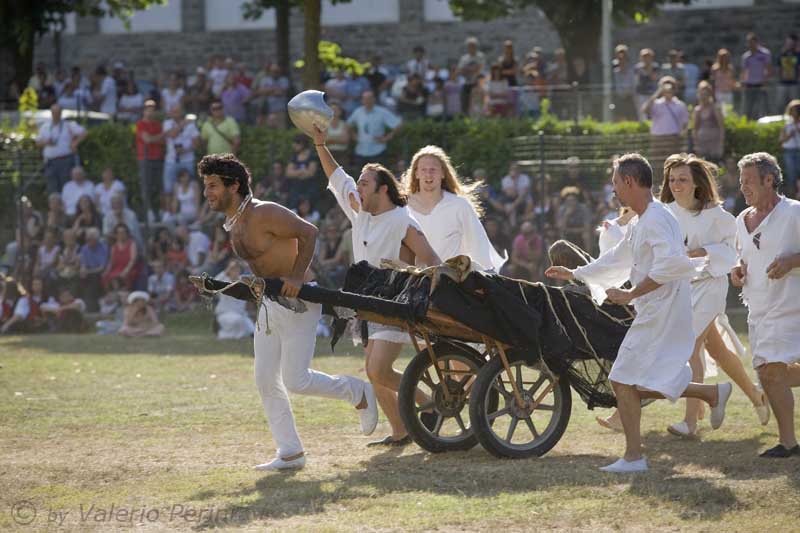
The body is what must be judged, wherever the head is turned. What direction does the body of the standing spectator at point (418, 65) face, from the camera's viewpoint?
toward the camera

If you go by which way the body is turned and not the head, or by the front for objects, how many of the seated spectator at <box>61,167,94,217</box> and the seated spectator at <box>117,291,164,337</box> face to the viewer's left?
0

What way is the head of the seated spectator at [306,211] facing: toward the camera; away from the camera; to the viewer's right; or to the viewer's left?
toward the camera

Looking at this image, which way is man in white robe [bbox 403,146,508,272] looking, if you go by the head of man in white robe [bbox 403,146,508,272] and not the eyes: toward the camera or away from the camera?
toward the camera

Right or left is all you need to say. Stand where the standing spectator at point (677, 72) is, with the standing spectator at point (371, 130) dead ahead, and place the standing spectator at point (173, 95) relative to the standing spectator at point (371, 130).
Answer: right

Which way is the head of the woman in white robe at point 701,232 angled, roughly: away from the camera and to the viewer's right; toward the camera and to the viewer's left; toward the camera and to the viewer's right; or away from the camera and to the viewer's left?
toward the camera and to the viewer's left

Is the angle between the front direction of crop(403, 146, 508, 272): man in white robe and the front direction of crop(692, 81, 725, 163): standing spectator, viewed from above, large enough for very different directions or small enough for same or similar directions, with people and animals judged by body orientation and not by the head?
same or similar directions

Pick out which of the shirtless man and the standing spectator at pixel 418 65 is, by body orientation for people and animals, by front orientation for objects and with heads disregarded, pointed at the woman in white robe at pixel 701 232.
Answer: the standing spectator

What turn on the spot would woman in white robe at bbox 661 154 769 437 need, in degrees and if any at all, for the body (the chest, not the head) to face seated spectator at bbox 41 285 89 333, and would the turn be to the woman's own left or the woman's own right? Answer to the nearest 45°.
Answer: approximately 90° to the woman's own right

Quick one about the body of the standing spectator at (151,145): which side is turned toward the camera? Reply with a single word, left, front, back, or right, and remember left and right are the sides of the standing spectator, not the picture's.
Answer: front

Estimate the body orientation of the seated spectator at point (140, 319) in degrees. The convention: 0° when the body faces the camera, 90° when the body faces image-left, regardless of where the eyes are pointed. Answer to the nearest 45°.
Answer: approximately 0°

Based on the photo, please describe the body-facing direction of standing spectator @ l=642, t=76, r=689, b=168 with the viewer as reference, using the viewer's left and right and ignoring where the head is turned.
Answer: facing the viewer

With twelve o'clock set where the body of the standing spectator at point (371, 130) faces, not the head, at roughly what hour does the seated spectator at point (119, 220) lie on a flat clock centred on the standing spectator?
The seated spectator is roughly at 3 o'clock from the standing spectator.

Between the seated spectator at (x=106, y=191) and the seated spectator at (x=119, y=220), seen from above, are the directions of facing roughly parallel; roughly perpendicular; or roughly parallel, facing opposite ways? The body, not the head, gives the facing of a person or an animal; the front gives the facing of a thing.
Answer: roughly parallel

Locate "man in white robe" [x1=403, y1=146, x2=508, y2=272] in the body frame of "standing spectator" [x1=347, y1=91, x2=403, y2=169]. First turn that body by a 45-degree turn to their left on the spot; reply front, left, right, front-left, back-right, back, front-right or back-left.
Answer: front-right

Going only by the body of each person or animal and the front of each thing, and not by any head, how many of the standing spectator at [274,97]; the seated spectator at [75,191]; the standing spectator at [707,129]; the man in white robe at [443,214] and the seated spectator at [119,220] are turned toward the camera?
5

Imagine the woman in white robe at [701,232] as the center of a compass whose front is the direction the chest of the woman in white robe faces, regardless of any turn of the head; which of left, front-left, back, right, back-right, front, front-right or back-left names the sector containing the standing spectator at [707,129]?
back-right

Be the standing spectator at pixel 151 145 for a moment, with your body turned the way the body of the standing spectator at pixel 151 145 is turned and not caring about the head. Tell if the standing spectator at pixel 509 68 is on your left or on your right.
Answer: on your left

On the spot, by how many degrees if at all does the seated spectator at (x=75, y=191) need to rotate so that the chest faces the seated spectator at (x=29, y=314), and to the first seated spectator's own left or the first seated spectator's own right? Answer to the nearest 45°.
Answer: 0° — they already face them

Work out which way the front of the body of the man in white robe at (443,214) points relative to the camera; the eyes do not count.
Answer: toward the camera
